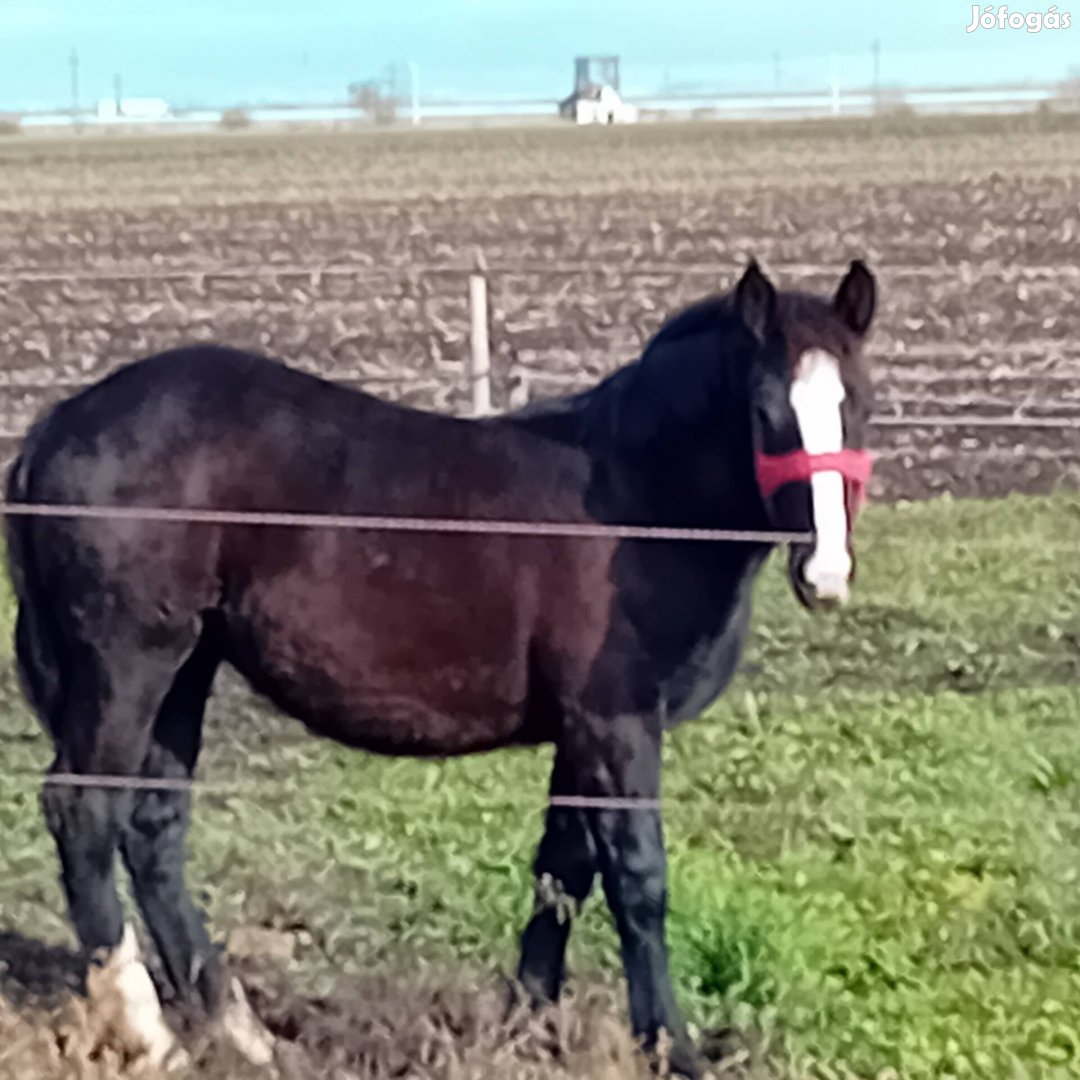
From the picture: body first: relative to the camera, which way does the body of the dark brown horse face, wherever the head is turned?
to the viewer's right

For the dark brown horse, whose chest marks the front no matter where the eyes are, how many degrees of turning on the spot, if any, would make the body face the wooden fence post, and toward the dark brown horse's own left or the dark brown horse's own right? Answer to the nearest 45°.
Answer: approximately 90° to the dark brown horse's own left
